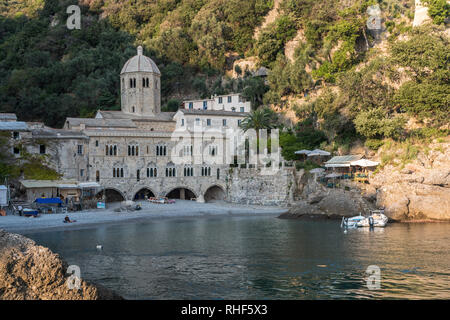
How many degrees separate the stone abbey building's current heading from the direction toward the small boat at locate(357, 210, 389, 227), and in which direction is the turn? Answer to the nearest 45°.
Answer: approximately 45° to its left

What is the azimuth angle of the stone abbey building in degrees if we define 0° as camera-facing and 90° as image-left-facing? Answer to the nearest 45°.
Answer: approximately 0°

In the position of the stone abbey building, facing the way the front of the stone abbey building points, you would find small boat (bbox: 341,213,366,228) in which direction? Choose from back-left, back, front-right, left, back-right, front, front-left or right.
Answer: front-left

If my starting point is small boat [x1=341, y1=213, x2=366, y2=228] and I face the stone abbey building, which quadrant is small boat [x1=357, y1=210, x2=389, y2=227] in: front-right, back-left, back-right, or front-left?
back-right
